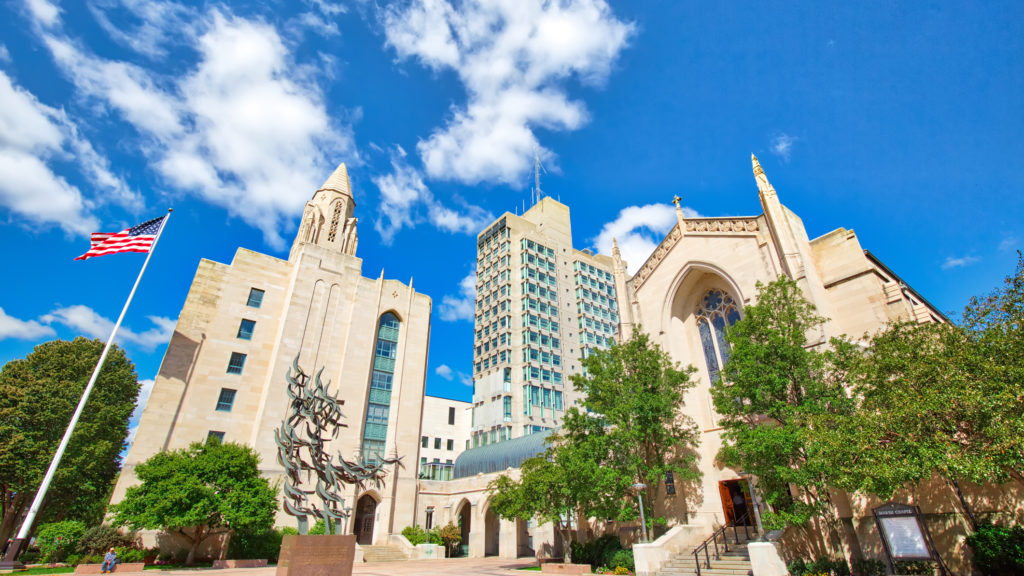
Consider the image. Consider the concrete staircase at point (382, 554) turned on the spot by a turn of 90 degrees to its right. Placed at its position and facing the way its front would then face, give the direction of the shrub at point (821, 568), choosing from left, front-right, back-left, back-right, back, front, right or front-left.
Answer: back-left

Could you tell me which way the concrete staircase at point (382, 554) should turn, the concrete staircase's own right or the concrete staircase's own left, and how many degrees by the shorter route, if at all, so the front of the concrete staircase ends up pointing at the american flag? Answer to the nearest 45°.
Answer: approximately 45° to the concrete staircase's own right

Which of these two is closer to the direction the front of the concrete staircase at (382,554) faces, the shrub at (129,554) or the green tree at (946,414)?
the green tree

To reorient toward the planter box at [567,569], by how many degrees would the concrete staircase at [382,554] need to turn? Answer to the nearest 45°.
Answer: approximately 45° to its left

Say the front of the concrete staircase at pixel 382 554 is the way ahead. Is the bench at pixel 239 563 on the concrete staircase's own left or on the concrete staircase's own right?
on the concrete staircase's own right

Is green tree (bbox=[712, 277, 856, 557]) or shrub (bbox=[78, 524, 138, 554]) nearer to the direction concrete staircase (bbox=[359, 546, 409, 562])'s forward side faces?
the green tree

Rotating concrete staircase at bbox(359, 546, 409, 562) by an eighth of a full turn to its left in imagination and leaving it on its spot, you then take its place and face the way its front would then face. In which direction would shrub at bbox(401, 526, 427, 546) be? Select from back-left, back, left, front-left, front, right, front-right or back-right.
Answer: left

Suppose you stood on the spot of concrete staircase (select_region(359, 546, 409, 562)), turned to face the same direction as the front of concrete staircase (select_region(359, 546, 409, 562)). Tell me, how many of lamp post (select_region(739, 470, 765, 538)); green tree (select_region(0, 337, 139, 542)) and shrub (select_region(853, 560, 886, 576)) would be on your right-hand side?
1

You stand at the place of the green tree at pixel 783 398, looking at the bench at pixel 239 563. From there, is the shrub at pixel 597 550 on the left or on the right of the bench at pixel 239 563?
right

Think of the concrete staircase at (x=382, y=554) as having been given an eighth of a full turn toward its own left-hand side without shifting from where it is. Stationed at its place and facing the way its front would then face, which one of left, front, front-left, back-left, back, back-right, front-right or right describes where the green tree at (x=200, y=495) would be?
right

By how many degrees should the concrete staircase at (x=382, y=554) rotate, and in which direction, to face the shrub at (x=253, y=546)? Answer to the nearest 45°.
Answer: approximately 90° to its right

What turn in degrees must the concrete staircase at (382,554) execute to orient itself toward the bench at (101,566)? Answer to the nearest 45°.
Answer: approximately 45° to its right

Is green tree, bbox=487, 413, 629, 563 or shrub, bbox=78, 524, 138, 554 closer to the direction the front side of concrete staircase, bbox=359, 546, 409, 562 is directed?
the green tree

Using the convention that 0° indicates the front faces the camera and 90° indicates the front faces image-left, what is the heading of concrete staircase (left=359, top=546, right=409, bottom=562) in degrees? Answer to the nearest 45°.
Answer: approximately 0°

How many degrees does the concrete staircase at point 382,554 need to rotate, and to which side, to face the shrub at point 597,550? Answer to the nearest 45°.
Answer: approximately 45° to its left

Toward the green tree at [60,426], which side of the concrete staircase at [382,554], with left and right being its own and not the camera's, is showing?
right
